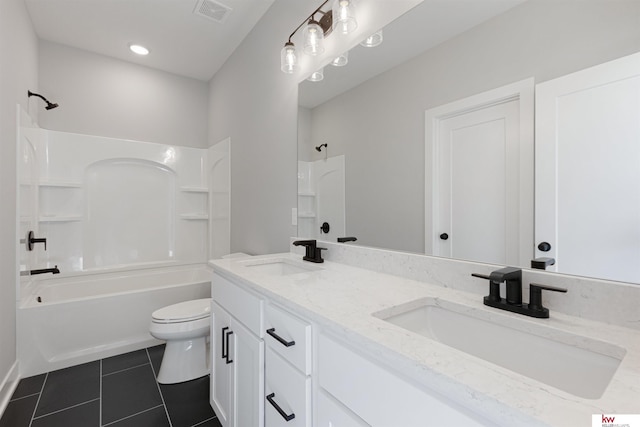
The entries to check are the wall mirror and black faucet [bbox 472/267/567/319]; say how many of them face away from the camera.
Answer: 0

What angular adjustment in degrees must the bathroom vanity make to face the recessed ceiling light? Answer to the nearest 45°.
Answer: approximately 90° to its right

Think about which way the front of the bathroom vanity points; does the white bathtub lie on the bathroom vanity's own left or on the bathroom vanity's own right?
on the bathroom vanity's own right

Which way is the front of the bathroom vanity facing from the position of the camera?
facing the viewer and to the left of the viewer

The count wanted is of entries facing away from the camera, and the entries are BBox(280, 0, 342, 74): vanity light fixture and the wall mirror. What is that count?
0

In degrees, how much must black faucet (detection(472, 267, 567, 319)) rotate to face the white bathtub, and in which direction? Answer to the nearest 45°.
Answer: approximately 45° to its right

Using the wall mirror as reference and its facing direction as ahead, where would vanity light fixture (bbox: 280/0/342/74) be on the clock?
The vanity light fixture is roughly at 2 o'clock from the wall mirror.

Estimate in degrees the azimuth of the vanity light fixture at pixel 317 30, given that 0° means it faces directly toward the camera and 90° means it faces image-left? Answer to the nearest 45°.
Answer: approximately 45°

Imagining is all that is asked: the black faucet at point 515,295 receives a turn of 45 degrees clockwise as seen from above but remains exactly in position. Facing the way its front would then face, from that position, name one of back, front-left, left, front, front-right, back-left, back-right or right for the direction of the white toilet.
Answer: front

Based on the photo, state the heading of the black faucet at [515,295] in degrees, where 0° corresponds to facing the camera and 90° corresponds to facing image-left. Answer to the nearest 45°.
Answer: approximately 45°
